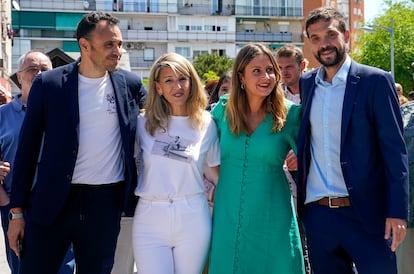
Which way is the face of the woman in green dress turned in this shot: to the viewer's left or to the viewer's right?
to the viewer's right

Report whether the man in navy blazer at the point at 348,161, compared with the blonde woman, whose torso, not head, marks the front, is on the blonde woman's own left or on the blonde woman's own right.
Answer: on the blonde woman's own left

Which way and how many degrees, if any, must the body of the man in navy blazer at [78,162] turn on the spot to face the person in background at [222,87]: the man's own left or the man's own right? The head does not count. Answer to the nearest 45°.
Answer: approximately 90° to the man's own left

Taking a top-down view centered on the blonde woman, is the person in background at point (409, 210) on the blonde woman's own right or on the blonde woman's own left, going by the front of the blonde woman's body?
on the blonde woman's own left

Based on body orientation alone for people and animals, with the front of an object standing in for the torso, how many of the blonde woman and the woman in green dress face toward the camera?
2
